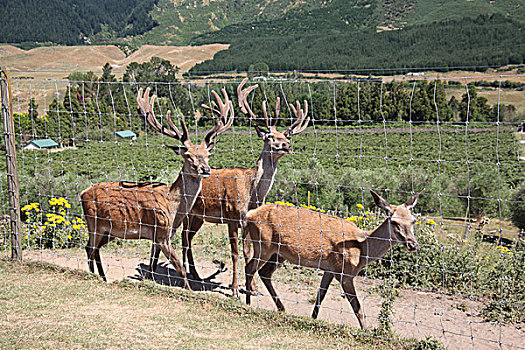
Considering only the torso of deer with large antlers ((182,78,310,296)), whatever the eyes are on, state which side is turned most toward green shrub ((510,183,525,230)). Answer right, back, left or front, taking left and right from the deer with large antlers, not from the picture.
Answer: left

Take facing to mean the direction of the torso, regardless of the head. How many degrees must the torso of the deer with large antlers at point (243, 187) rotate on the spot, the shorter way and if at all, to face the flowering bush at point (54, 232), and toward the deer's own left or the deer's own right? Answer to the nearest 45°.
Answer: approximately 180°

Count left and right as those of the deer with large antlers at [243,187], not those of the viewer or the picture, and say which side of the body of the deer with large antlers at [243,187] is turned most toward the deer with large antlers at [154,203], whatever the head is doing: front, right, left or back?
back

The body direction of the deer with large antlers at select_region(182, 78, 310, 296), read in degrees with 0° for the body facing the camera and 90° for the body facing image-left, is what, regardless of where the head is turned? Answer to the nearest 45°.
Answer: approximately 315°

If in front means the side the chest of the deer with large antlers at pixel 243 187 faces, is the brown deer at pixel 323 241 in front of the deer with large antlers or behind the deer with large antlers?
in front

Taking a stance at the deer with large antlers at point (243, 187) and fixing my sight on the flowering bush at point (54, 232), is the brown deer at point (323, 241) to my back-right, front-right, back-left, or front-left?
back-left

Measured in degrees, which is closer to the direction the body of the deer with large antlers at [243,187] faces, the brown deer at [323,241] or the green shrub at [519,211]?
the brown deer
